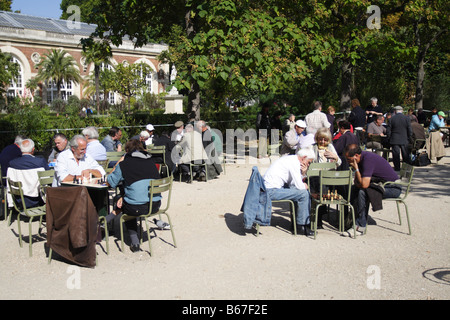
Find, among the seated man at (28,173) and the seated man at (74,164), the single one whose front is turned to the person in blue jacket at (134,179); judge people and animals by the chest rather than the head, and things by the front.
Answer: the seated man at (74,164)

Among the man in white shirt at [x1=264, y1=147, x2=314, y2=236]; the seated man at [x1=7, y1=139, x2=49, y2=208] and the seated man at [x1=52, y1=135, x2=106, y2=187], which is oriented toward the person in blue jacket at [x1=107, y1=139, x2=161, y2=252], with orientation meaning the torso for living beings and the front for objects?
the seated man at [x1=52, y1=135, x2=106, y2=187]

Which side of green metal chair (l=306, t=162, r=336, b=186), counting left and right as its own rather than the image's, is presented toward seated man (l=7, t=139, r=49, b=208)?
right

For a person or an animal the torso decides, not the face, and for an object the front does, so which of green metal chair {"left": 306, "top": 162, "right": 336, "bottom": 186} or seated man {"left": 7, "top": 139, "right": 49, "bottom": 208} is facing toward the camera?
the green metal chair

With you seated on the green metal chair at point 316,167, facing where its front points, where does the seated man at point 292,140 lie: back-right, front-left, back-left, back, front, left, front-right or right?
back

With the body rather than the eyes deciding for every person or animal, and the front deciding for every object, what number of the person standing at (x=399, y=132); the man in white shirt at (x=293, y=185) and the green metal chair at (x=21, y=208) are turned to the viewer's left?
0

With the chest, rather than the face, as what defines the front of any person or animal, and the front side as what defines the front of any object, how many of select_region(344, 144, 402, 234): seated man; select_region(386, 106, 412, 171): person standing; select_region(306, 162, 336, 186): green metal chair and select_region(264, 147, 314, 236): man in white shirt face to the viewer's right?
1

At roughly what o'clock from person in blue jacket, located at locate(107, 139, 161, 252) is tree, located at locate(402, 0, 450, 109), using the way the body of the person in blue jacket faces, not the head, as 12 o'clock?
The tree is roughly at 3 o'clock from the person in blue jacket.

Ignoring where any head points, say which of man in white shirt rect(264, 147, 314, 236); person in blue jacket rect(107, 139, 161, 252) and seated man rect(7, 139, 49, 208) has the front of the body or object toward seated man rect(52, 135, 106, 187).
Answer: the person in blue jacket

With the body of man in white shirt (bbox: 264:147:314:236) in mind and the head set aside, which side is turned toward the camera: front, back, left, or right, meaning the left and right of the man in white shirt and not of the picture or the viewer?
right

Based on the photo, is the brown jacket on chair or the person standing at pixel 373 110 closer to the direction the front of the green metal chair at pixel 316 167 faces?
the brown jacket on chair

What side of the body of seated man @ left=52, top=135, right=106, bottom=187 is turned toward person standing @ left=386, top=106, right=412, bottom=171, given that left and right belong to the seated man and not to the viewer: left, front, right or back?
left

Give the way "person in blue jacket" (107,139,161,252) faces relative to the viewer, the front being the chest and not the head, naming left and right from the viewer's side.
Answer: facing away from the viewer and to the left of the viewer

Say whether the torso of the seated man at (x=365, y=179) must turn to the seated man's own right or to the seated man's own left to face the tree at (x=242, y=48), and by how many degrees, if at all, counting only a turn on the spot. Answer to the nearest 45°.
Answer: approximately 45° to the seated man's own right

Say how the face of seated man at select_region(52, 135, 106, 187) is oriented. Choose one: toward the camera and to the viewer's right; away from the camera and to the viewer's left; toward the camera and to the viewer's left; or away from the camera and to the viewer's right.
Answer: toward the camera and to the viewer's right

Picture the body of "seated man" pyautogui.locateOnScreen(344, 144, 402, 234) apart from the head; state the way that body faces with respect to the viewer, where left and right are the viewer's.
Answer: facing to the left of the viewer
